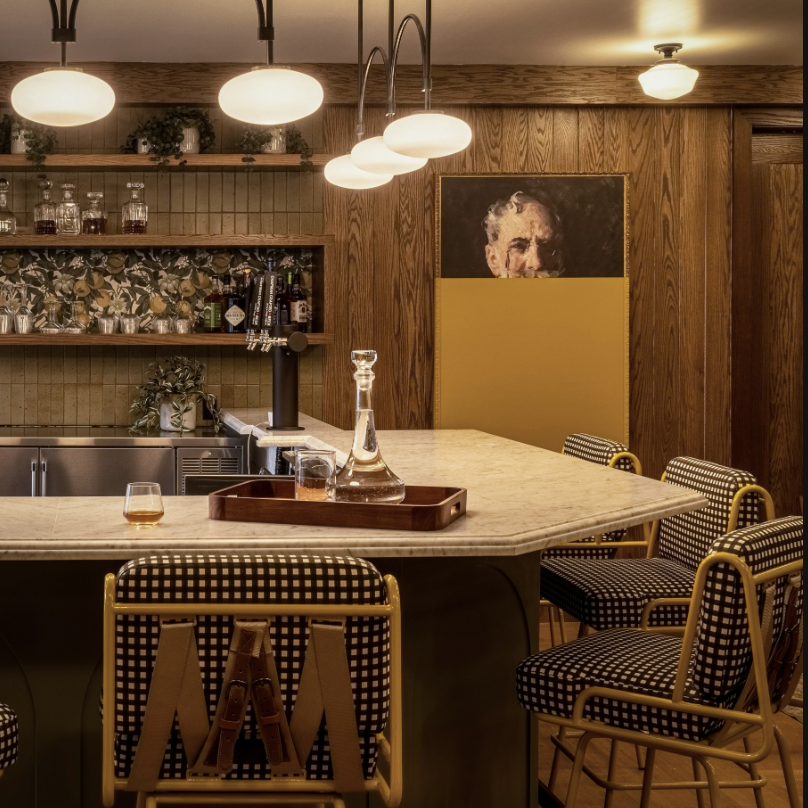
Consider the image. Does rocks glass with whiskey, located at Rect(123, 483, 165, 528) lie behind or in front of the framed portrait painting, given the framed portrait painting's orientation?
in front

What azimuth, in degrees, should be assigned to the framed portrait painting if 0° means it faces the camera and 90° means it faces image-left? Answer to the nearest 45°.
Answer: approximately 0°

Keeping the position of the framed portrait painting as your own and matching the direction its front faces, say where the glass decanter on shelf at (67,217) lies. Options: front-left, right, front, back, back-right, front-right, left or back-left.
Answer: right

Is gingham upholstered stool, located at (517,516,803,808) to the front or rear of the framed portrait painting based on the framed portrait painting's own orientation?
to the front

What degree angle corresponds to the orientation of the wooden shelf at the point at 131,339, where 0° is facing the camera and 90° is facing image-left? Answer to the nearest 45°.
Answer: approximately 0°

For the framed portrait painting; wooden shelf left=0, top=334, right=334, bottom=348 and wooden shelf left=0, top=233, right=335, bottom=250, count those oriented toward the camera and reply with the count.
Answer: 3

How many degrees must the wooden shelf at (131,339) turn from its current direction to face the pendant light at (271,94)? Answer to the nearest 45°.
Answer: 0° — it already faces it

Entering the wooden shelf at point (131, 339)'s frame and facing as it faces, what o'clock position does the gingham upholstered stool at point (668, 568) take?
The gingham upholstered stool is roughly at 11 o'clock from the wooden shelf.

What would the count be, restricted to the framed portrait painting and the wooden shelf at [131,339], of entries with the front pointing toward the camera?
2

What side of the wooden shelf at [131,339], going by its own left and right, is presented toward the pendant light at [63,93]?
front

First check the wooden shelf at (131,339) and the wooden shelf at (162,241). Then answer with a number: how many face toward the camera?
2
